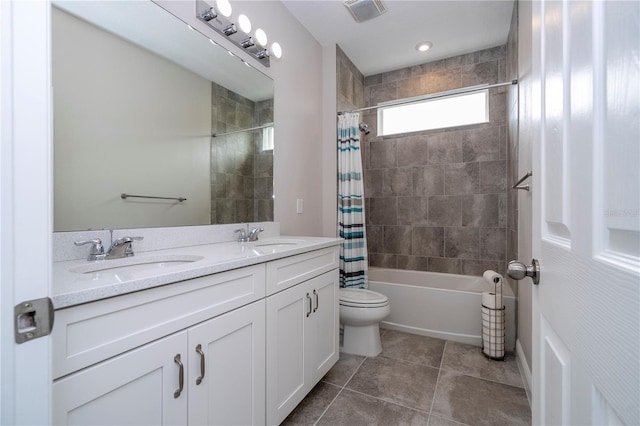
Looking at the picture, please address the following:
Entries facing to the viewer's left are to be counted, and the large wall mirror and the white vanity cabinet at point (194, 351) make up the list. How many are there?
0

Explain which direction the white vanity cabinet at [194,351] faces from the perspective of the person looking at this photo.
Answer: facing the viewer and to the right of the viewer

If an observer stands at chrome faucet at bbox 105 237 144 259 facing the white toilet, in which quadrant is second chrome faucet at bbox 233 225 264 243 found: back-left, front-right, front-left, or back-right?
front-left

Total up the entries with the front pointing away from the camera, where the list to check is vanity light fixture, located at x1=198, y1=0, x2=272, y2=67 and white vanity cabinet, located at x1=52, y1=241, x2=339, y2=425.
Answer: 0

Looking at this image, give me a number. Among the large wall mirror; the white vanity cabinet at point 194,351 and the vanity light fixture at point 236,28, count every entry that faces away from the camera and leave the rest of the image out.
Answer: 0

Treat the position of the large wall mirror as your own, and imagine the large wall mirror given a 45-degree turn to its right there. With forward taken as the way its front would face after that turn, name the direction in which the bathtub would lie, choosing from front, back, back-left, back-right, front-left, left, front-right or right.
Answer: left

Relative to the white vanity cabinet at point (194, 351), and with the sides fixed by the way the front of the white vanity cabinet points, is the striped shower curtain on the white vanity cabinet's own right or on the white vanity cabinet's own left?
on the white vanity cabinet's own left

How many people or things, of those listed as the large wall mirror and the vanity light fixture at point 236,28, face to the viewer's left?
0

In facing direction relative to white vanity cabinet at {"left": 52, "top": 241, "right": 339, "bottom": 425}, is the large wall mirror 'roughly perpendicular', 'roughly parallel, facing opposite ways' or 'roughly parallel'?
roughly parallel
